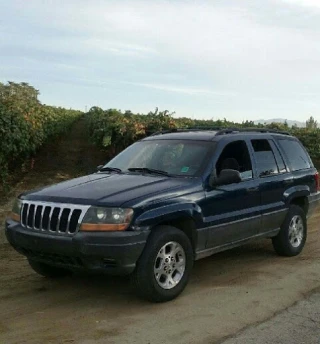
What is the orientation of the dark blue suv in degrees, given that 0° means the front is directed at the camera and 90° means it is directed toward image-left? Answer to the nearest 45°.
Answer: approximately 45°
